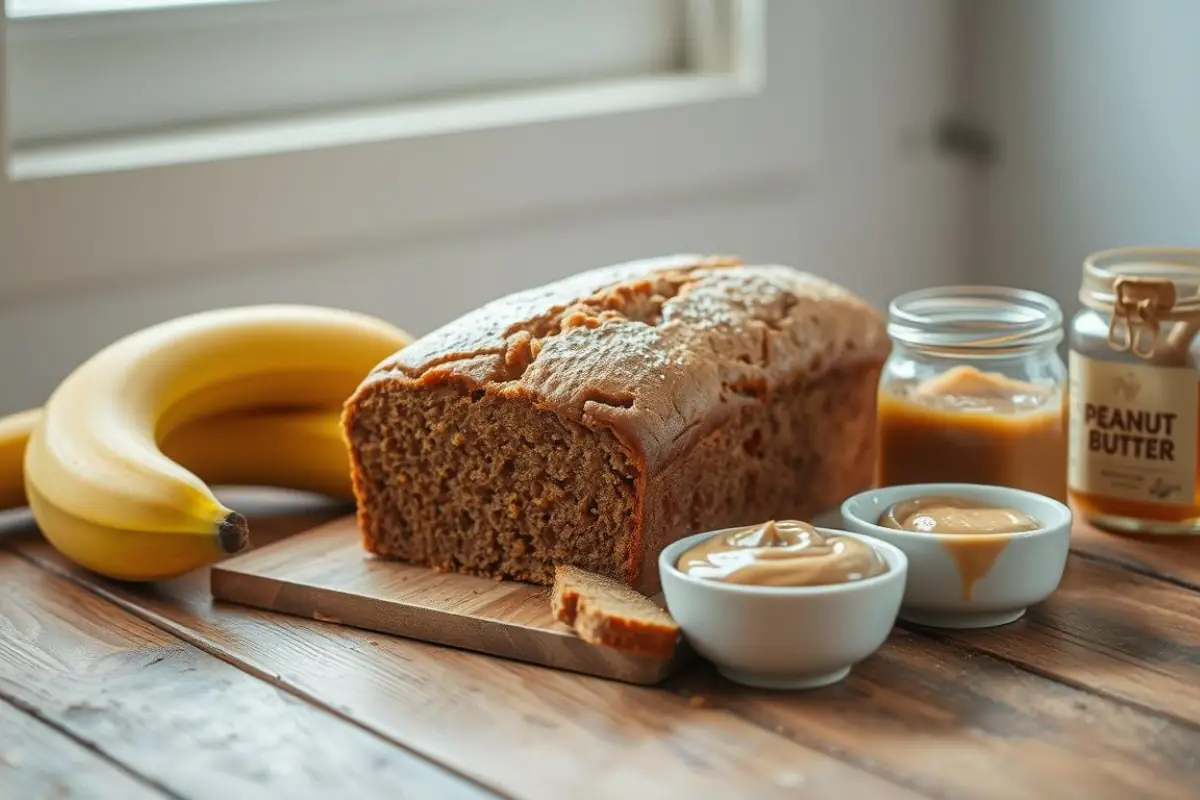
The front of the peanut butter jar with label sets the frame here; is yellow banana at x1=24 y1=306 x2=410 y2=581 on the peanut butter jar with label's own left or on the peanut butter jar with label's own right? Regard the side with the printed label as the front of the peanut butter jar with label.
on the peanut butter jar with label's own right

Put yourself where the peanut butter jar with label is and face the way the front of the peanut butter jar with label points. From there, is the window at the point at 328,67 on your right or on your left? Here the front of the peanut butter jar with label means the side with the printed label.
on your right

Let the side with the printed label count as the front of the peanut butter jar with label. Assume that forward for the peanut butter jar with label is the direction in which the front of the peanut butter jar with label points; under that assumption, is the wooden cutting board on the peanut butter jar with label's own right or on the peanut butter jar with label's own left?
on the peanut butter jar with label's own right

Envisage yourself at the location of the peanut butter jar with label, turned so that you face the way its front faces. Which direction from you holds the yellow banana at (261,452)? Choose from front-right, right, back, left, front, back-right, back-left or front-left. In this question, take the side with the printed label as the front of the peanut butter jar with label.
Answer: right

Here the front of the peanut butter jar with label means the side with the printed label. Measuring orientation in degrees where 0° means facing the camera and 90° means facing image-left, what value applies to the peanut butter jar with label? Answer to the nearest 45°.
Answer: approximately 0°
